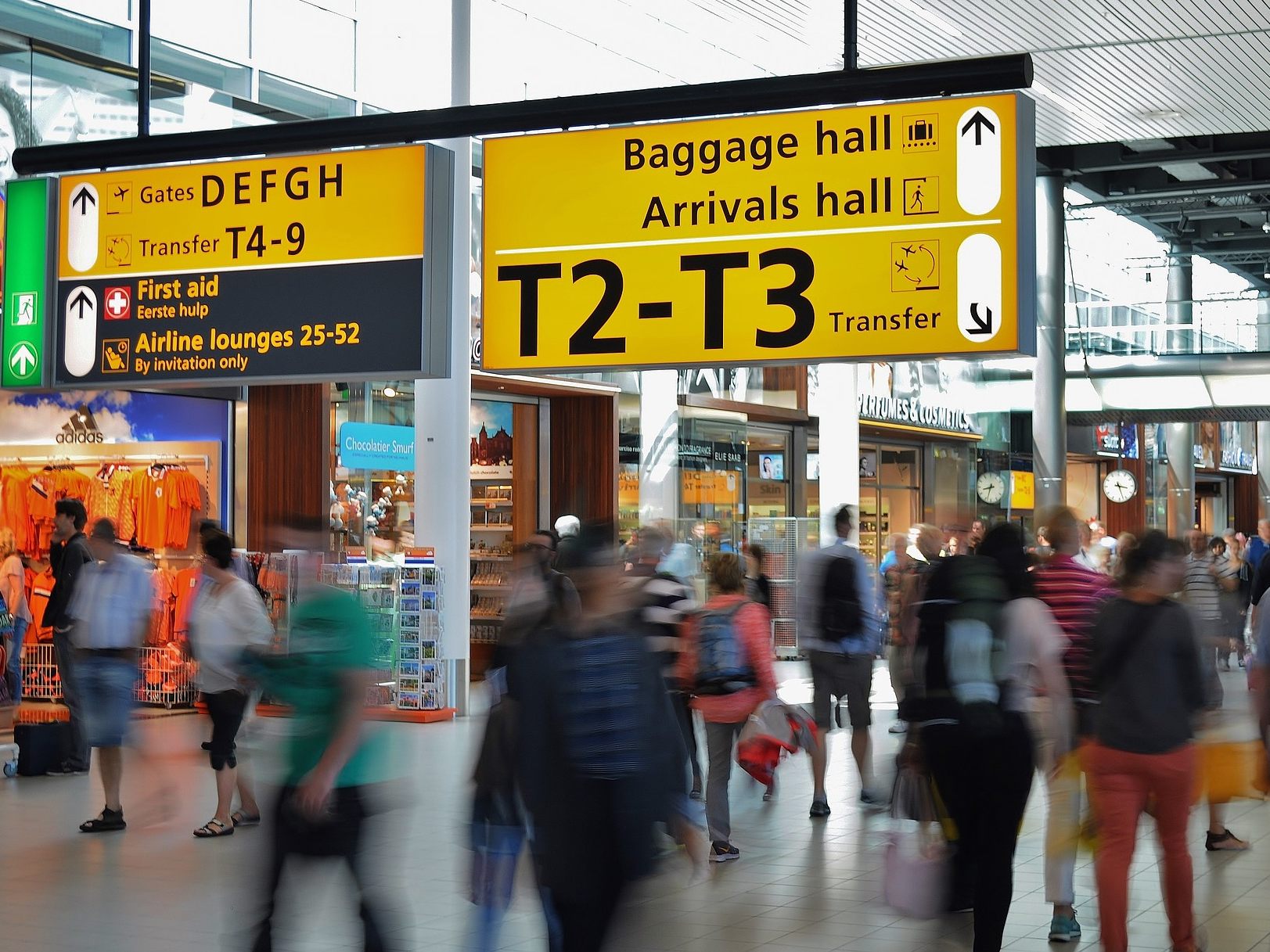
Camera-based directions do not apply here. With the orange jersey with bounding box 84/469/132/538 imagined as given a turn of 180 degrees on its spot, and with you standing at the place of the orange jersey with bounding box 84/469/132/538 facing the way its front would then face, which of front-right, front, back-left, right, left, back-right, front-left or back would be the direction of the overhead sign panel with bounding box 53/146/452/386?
back

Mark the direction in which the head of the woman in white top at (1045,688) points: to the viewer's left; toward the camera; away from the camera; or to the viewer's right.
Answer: away from the camera

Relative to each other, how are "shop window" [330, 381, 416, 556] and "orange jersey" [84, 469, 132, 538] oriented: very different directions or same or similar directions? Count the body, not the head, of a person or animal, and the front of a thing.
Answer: same or similar directions

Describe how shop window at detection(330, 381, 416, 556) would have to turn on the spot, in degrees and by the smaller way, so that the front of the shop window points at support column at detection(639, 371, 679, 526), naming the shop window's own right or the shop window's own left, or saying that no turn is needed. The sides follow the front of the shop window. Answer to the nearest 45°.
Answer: approximately 135° to the shop window's own left

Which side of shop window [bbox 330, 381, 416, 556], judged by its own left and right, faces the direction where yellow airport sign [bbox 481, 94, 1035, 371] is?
front

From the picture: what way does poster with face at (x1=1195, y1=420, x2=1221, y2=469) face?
toward the camera

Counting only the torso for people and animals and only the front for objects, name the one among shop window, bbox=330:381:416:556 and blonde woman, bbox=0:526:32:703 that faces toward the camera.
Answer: the shop window

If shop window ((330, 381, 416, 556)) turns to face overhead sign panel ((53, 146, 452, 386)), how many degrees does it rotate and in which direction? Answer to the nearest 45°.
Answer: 0° — it already faces it

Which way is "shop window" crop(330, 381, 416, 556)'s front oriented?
toward the camera

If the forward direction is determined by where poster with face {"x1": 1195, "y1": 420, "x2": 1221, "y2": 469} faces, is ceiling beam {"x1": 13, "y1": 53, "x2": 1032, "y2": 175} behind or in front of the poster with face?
in front

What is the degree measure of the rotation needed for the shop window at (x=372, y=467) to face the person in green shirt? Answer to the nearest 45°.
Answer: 0° — it already faces them

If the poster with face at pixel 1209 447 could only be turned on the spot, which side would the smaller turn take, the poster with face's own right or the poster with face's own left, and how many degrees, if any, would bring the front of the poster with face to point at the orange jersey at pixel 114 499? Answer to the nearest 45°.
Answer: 0° — it already faces it
